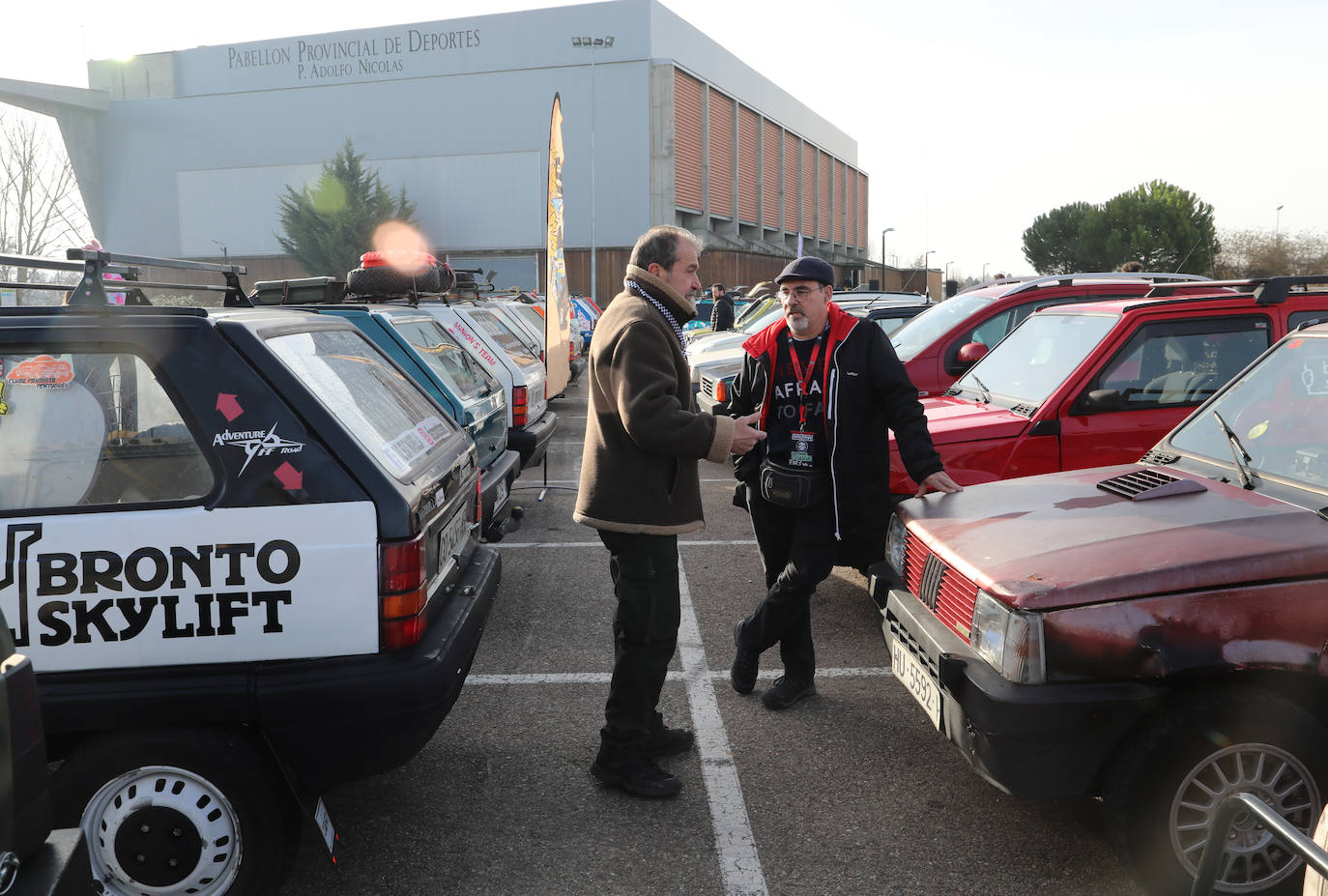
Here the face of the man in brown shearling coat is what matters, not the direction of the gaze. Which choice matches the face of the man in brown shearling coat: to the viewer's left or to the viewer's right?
to the viewer's right

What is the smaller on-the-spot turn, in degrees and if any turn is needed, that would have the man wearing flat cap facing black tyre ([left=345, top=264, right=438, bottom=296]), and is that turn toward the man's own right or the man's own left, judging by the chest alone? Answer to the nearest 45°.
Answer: approximately 90° to the man's own right

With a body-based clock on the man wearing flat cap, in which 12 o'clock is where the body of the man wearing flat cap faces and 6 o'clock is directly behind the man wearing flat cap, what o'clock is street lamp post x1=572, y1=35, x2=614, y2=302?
The street lamp post is roughly at 4 o'clock from the man wearing flat cap.

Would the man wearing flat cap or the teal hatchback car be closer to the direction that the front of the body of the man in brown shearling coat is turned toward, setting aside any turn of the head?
the man wearing flat cap

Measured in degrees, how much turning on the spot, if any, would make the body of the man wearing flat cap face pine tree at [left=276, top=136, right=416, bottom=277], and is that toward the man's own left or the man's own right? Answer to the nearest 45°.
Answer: approximately 90° to the man's own right

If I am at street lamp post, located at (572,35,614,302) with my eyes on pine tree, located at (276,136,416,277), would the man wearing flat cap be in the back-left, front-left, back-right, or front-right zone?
back-left

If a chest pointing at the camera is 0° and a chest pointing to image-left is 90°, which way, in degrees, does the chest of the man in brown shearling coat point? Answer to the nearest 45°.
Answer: approximately 270°

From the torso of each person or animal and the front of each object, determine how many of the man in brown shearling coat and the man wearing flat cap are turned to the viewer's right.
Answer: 1

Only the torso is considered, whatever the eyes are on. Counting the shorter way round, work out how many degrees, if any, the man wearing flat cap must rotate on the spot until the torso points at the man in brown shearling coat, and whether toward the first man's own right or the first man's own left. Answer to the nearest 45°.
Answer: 0° — they already face them

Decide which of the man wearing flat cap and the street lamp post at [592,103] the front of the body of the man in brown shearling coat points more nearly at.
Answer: the man wearing flat cap

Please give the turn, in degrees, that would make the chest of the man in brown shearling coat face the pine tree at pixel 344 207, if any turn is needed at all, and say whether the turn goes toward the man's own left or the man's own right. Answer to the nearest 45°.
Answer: approximately 90° to the man's own left
